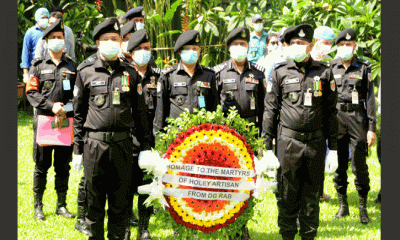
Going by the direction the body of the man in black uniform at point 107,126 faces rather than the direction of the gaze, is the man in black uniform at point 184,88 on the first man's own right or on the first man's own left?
on the first man's own left

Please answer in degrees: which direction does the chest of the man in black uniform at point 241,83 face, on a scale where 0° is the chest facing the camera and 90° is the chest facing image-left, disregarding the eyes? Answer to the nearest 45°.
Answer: approximately 0°

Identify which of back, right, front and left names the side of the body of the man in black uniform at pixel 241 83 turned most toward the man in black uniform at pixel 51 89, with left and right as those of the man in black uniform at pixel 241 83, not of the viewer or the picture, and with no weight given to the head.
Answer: right

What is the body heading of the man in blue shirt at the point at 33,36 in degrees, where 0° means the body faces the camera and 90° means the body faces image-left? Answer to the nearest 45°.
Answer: approximately 315°

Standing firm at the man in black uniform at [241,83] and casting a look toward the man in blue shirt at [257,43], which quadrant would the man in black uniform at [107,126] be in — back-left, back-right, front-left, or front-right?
back-left

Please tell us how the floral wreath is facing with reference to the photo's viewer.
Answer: facing the viewer

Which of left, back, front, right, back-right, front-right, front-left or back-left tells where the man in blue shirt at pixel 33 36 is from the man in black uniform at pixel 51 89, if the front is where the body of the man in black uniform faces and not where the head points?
back

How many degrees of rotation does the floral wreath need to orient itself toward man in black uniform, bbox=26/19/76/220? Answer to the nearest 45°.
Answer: approximately 135° to its right

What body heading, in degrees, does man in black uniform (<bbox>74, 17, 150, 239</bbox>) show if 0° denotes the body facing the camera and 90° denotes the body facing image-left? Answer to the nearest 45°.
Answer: approximately 0°

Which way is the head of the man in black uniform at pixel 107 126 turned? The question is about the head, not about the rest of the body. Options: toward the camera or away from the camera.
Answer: toward the camera

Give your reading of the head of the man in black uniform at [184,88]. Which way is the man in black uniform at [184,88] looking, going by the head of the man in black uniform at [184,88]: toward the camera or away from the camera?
toward the camera

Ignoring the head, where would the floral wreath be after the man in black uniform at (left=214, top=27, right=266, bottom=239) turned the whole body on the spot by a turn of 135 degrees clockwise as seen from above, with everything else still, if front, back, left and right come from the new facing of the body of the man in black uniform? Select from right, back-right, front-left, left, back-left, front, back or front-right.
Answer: back-left
